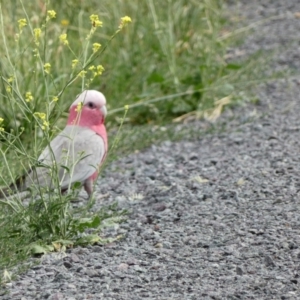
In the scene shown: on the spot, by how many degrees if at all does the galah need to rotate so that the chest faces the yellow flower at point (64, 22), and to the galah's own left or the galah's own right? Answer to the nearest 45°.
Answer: approximately 90° to the galah's own left

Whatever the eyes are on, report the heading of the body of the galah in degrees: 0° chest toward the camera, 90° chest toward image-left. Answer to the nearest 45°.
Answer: approximately 270°

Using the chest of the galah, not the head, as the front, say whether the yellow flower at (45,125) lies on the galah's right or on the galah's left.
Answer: on the galah's right
